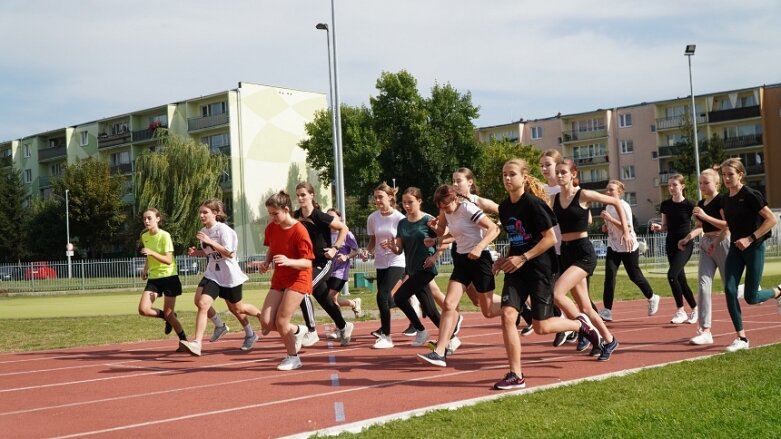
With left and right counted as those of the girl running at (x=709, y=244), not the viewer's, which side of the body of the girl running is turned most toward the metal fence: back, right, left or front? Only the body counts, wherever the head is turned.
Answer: right

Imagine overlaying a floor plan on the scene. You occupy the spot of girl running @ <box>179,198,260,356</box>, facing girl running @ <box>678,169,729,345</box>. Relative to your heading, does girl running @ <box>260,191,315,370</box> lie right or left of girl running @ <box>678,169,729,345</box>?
right

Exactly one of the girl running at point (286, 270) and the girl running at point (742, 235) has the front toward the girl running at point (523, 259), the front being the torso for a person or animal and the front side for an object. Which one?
the girl running at point (742, 235)

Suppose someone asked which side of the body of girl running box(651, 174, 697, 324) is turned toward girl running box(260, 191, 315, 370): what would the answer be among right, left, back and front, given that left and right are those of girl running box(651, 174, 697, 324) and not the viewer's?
front

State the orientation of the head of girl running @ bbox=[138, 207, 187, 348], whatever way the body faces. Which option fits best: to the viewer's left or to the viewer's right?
to the viewer's left

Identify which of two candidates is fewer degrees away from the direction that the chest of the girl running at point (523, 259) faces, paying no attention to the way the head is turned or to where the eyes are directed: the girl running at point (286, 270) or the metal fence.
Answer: the girl running

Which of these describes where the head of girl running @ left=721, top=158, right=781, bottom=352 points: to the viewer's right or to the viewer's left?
to the viewer's left

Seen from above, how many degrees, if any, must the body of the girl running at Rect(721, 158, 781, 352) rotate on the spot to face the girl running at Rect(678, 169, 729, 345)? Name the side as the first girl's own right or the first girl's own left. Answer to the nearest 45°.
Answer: approximately 90° to the first girl's own right

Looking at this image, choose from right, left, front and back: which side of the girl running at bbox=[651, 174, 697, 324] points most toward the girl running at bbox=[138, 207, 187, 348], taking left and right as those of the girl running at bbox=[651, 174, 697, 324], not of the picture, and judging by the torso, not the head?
front

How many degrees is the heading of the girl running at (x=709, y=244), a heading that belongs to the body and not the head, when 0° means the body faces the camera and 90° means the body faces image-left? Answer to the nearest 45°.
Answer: approximately 45°
